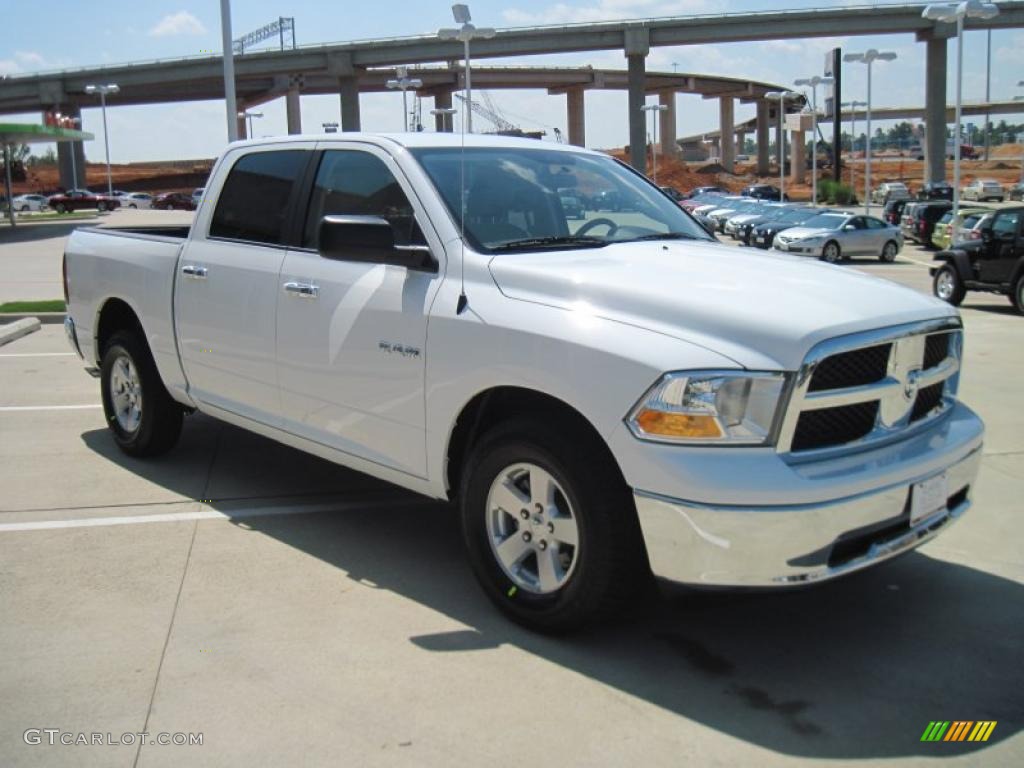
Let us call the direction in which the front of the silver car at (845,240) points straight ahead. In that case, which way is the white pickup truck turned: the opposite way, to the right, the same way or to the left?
to the left

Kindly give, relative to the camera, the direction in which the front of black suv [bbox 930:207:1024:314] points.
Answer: facing away from the viewer and to the left of the viewer

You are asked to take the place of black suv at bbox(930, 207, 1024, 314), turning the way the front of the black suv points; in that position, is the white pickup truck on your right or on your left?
on your left

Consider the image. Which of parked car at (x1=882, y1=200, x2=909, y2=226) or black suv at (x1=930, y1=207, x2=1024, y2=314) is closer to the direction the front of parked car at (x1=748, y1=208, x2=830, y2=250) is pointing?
the black suv

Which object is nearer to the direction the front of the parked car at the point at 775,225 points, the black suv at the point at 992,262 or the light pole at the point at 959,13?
the black suv

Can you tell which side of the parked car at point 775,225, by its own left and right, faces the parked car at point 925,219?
back

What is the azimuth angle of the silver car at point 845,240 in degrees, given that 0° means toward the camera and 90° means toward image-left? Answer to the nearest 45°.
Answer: approximately 45°

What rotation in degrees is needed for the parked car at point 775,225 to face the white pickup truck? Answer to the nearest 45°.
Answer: approximately 45° to its left
